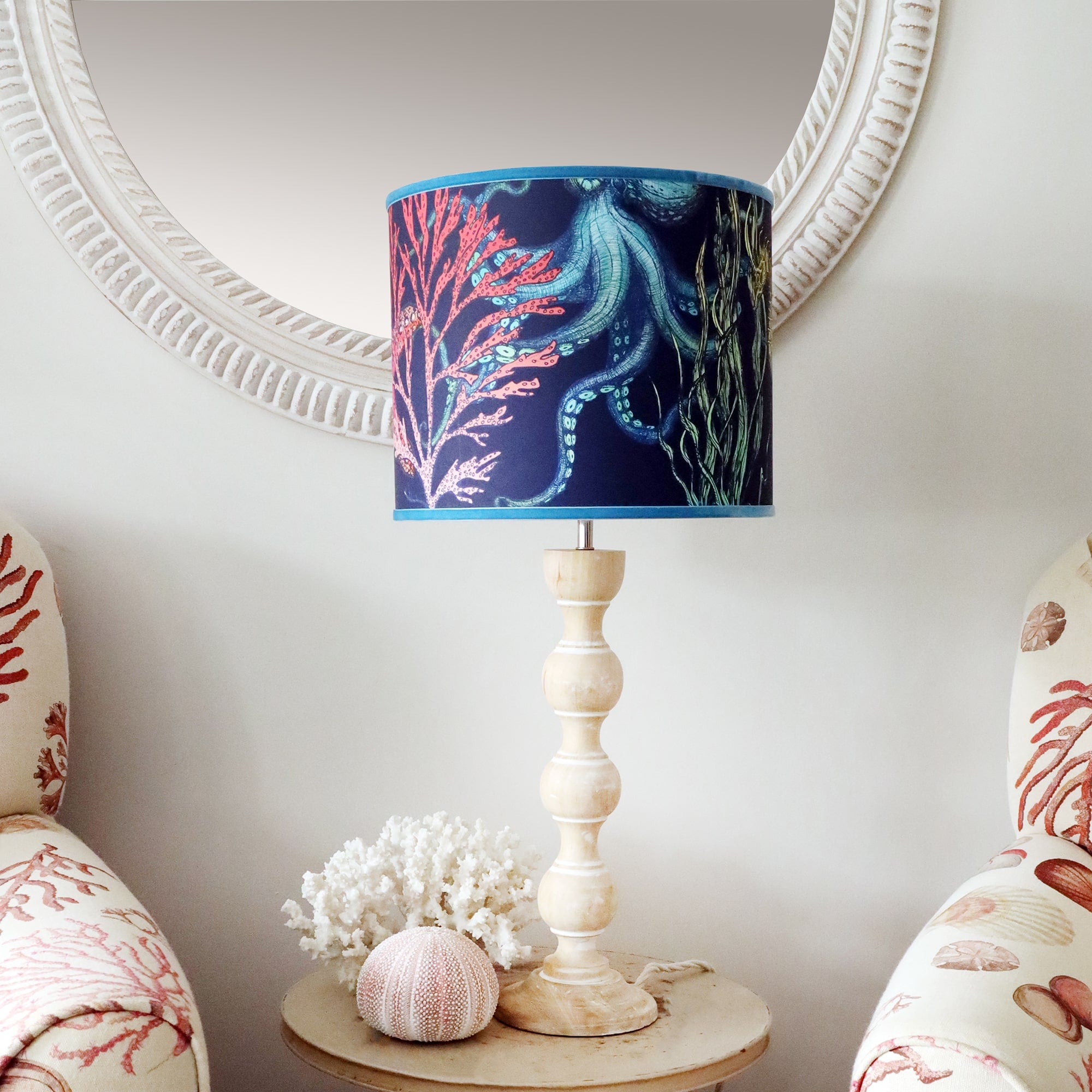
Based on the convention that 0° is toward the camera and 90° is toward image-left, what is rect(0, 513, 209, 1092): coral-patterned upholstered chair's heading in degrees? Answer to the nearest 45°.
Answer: approximately 315°

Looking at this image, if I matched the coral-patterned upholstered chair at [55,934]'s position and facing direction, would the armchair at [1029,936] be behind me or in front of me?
in front

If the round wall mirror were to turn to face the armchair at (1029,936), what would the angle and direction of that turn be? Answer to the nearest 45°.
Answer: approximately 45° to its left

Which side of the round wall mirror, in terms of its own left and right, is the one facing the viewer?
front

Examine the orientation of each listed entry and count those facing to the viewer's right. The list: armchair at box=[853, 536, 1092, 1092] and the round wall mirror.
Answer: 0

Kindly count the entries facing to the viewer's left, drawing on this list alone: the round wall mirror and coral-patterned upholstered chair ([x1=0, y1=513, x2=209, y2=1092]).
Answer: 0
